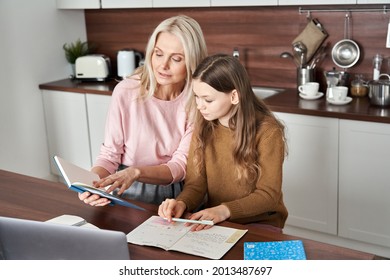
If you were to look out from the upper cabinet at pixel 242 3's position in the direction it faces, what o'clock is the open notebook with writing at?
The open notebook with writing is roughly at 12 o'clock from the upper cabinet.

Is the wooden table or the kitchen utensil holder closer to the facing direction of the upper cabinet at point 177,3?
the wooden table

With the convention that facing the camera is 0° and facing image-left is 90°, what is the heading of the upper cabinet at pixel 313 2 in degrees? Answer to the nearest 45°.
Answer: approximately 0°

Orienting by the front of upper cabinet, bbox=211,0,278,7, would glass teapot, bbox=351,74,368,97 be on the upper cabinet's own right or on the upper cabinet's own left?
on the upper cabinet's own left

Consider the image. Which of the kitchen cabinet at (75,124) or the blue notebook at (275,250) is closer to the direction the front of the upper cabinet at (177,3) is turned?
the blue notebook

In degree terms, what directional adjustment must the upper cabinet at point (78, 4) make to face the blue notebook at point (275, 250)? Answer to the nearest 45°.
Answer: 0° — it already faces it

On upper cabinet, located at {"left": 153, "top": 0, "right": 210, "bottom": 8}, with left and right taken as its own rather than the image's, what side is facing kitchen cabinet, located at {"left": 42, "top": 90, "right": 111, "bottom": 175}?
right

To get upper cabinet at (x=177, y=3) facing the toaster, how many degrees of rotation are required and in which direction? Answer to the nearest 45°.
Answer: approximately 135° to its right

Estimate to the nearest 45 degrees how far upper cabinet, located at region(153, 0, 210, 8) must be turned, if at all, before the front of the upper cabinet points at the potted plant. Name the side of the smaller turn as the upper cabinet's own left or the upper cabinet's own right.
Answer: approximately 135° to the upper cabinet's own right
